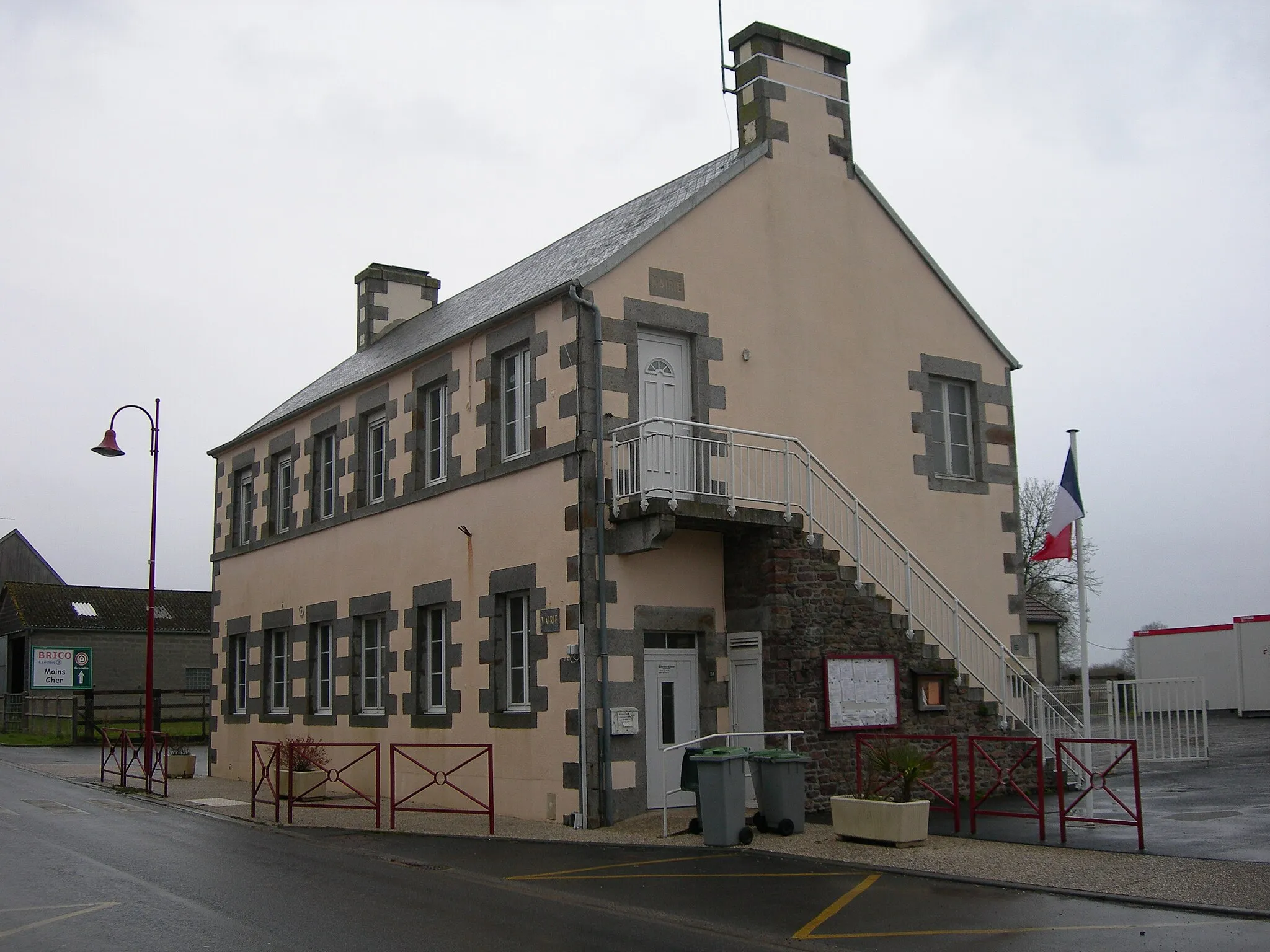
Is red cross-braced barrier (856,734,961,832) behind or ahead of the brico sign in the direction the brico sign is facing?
ahead

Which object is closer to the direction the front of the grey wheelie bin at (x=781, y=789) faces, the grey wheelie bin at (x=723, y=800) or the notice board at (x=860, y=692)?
the notice board

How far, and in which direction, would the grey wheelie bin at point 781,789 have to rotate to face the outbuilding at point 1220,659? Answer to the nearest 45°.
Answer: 0° — it already faces it

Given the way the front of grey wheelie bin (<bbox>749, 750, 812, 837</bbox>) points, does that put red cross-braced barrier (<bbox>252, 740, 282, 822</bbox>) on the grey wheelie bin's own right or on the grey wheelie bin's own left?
on the grey wheelie bin's own left

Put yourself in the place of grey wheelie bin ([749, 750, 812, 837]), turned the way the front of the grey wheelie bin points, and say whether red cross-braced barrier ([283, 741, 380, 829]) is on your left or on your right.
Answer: on your left

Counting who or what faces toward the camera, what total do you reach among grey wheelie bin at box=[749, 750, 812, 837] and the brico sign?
1

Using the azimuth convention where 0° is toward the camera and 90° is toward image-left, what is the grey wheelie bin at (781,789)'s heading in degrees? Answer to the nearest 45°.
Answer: approximately 225°

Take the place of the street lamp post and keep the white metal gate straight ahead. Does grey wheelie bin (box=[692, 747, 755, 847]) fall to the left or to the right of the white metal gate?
right
